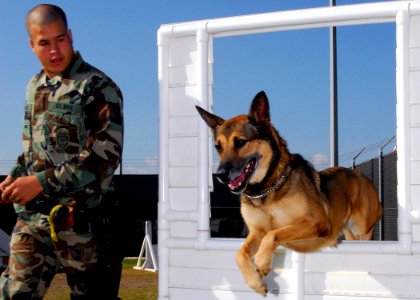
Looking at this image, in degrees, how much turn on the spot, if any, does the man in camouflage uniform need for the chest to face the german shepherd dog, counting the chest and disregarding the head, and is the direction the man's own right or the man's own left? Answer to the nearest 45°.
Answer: approximately 135° to the man's own left

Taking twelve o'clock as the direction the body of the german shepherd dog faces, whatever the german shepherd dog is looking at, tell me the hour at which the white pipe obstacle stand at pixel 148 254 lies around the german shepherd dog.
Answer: The white pipe obstacle stand is roughly at 4 o'clock from the german shepherd dog.

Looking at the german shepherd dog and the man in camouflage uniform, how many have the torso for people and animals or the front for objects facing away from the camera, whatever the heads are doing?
0

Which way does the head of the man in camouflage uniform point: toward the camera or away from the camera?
toward the camera

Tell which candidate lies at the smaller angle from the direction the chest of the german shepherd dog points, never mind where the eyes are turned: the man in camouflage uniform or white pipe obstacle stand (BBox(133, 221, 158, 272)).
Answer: the man in camouflage uniform

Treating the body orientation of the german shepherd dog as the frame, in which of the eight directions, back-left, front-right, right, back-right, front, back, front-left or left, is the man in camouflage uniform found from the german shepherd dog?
front-right

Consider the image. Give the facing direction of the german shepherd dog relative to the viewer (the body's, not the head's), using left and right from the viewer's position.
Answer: facing the viewer and to the left of the viewer

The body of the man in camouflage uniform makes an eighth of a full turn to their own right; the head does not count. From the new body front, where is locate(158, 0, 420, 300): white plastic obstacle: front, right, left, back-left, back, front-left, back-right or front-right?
back
